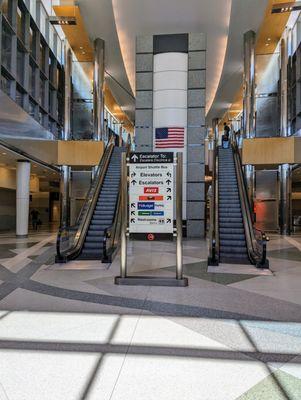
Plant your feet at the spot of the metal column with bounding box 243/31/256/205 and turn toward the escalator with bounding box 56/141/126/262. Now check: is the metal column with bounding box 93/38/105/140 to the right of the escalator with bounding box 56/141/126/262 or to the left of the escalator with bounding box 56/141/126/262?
right

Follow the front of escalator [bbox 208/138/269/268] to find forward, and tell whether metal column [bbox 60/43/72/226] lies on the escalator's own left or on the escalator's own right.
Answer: on the escalator's own right

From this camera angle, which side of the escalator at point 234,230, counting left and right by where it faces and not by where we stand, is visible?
front

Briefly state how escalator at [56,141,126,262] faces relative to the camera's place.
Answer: facing the viewer

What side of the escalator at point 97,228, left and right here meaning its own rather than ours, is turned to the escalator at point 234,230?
left

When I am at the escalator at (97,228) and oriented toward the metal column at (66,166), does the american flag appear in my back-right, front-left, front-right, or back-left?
front-right

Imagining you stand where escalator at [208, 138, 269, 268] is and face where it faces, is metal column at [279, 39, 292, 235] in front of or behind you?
behind

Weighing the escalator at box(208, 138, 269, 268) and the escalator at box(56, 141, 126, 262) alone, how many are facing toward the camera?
2
